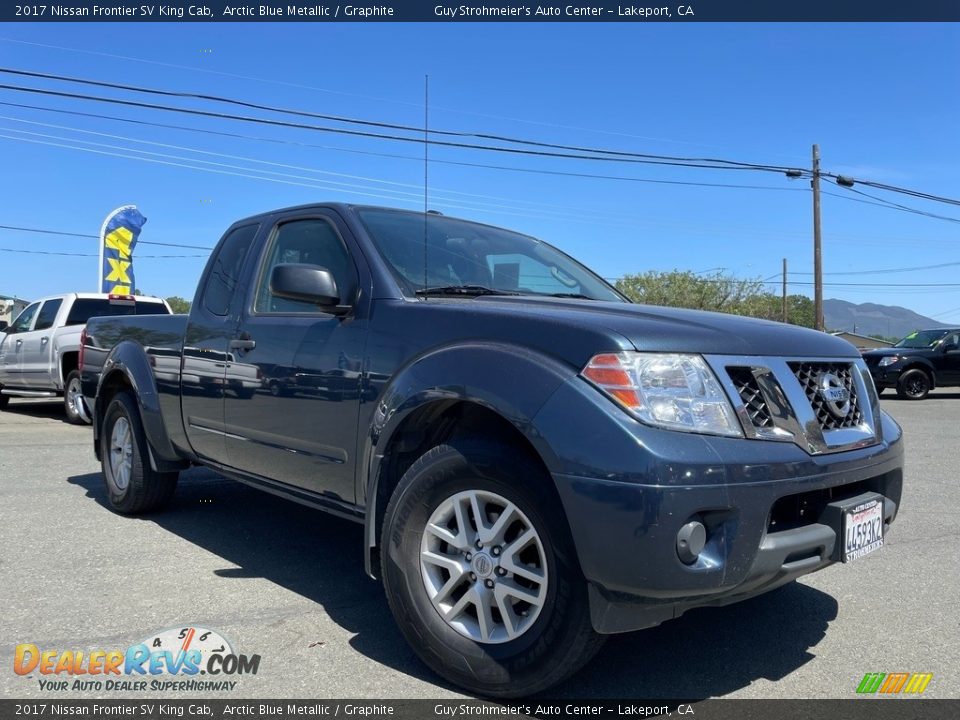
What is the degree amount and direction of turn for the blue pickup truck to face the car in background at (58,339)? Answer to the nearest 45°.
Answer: approximately 180°

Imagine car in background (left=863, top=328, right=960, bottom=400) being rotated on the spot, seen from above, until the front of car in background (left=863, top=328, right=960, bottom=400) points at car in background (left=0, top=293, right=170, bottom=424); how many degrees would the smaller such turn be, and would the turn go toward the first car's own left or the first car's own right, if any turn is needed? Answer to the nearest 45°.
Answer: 0° — it already faces it

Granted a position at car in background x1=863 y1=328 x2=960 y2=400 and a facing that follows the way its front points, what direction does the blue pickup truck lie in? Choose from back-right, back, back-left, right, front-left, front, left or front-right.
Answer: front-left

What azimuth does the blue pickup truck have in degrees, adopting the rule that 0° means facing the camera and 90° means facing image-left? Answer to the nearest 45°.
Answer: approximately 315°

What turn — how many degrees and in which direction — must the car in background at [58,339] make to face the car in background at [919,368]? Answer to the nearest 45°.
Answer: approximately 135° to its right

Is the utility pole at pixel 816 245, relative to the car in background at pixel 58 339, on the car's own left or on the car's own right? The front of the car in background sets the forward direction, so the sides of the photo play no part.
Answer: on the car's own right

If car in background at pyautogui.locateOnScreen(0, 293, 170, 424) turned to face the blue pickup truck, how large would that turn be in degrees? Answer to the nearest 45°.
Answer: approximately 135° to its left

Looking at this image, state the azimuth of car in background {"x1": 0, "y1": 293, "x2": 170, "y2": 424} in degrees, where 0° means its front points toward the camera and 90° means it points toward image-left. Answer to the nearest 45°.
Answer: approximately 135°

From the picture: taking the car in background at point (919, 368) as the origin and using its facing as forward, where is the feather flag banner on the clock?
The feather flag banner is roughly at 1 o'clock from the car in background.

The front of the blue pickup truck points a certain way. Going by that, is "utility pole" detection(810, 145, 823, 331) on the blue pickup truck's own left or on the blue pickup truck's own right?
on the blue pickup truck's own left

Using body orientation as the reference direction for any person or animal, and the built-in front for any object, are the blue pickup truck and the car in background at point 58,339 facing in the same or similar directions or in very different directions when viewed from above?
very different directions
